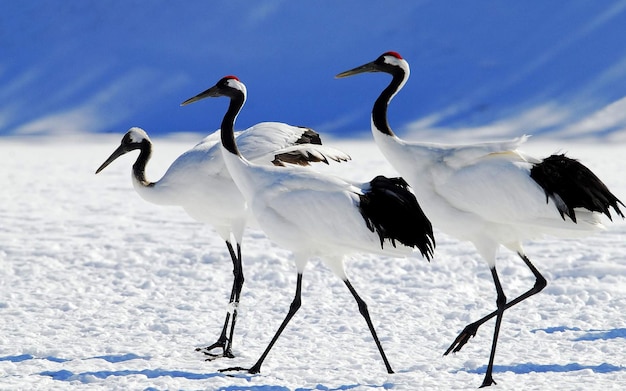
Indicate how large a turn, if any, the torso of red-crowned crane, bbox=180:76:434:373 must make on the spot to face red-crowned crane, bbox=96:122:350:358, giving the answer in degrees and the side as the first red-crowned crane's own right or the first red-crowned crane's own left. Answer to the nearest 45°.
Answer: approximately 45° to the first red-crowned crane's own right

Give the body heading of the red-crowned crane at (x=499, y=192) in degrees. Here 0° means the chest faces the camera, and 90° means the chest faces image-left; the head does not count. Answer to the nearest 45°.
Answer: approximately 90°

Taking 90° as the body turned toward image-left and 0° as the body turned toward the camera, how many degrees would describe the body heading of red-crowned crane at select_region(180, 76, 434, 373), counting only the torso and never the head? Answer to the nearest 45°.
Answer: approximately 90°

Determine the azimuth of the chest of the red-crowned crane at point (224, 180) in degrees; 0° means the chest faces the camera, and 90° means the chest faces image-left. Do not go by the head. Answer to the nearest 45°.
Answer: approximately 90°

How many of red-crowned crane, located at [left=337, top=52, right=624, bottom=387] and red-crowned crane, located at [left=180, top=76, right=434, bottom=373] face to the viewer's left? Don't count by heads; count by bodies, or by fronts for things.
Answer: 2

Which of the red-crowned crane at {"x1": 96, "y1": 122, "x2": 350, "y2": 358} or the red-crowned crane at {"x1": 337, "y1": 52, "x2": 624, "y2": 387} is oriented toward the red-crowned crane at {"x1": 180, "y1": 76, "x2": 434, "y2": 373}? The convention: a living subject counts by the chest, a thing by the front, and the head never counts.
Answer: the red-crowned crane at {"x1": 337, "y1": 52, "x2": 624, "y2": 387}

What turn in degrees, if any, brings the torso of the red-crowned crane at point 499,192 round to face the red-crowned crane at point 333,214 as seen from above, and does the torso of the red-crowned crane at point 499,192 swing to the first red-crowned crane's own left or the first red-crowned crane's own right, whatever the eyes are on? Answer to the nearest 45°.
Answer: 0° — it already faces it

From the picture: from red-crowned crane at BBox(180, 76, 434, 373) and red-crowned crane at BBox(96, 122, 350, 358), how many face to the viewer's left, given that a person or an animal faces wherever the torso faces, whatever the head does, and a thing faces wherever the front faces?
2
